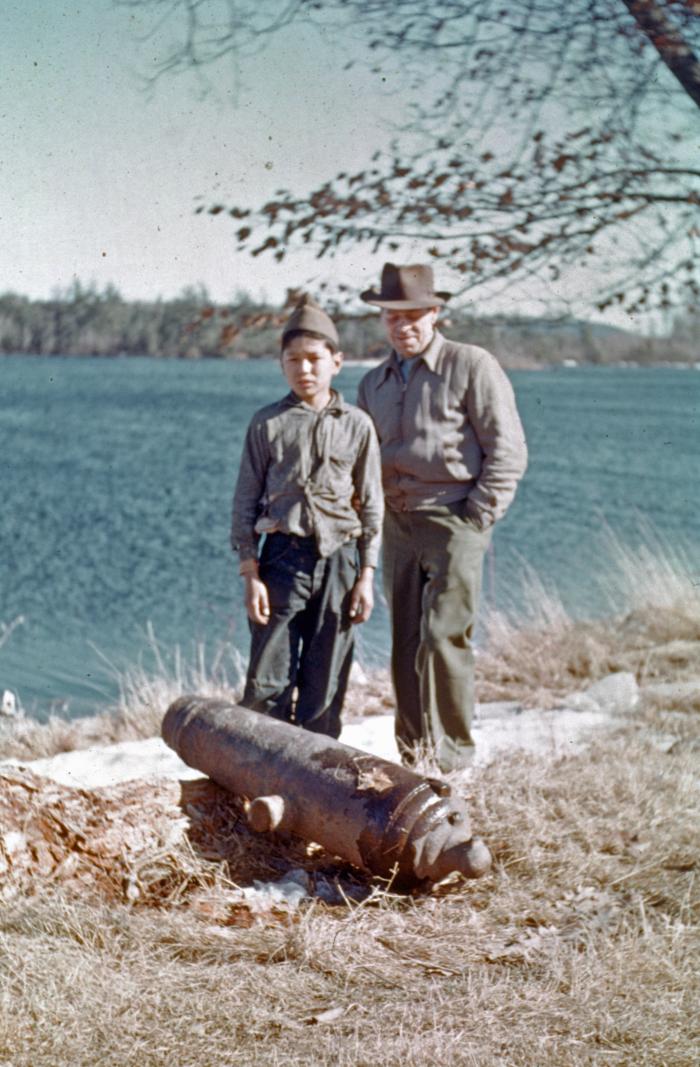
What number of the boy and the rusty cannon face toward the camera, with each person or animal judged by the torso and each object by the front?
1

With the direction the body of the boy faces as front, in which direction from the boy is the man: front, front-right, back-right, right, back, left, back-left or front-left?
back-left

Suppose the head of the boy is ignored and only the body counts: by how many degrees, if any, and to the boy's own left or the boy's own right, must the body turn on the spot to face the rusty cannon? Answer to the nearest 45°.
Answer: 0° — they already face it

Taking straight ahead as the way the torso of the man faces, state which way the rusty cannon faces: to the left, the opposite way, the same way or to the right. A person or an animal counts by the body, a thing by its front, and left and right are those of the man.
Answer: to the right

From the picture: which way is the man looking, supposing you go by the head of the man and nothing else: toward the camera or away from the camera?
toward the camera

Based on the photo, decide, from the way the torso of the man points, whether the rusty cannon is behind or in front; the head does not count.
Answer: in front

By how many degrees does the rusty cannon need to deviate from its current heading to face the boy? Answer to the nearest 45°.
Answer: approximately 45° to its right

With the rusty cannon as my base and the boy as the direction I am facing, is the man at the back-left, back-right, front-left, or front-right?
front-right

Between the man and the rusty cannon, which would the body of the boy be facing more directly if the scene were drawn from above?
the rusty cannon

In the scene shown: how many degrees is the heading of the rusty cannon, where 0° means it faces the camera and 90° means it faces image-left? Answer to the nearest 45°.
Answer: approximately 135°

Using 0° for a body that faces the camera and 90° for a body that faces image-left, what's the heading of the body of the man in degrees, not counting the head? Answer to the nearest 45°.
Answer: approximately 45°

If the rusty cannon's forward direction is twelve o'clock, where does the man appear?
The man is roughly at 2 o'clock from the rusty cannon.

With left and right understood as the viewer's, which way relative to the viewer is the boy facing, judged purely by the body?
facing the viewer

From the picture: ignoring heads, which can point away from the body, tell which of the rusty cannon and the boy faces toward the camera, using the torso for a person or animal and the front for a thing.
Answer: the boy
